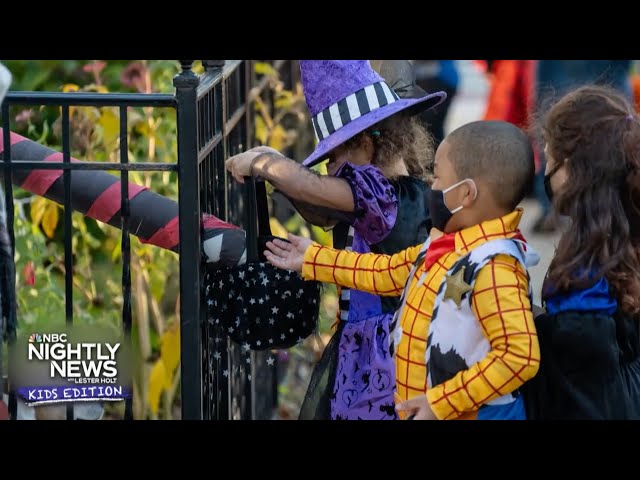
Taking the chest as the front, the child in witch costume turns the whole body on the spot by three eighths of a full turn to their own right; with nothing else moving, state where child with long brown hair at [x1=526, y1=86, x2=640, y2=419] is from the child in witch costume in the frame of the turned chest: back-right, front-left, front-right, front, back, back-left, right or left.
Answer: right

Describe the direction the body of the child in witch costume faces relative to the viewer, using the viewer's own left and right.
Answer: facing to the left of the viewer

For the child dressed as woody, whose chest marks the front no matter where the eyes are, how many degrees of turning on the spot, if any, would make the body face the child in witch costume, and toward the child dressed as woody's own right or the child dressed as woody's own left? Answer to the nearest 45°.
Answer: approximately 45° to the child dressed as woody's own right

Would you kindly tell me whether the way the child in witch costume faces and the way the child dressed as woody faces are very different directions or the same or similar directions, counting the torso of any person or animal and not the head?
same or similar directions

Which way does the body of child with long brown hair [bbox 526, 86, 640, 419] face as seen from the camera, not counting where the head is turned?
to the viewer's left

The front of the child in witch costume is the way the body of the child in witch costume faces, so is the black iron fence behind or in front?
in front

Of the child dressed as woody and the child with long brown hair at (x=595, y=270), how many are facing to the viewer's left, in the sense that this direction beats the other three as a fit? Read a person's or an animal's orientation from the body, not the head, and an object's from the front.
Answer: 2

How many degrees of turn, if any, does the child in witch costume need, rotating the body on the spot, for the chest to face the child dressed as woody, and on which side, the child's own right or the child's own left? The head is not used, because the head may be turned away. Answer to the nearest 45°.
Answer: approximately 135° to the child's own left

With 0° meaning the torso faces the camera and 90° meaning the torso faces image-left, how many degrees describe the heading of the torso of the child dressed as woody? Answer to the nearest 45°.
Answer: approximately 90°

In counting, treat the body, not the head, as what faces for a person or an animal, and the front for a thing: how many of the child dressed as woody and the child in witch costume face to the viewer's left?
2
